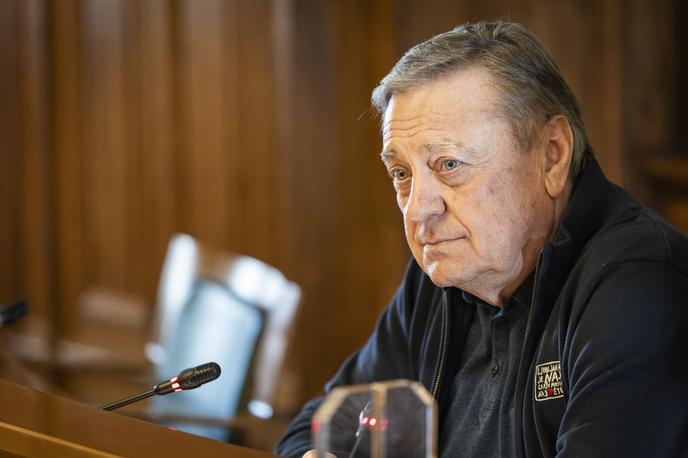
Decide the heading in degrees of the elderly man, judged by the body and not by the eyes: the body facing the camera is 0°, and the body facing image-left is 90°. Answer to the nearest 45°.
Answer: approximately 45°

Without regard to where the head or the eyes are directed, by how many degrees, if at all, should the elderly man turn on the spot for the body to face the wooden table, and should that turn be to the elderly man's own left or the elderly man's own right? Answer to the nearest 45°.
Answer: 0° — they already face it
